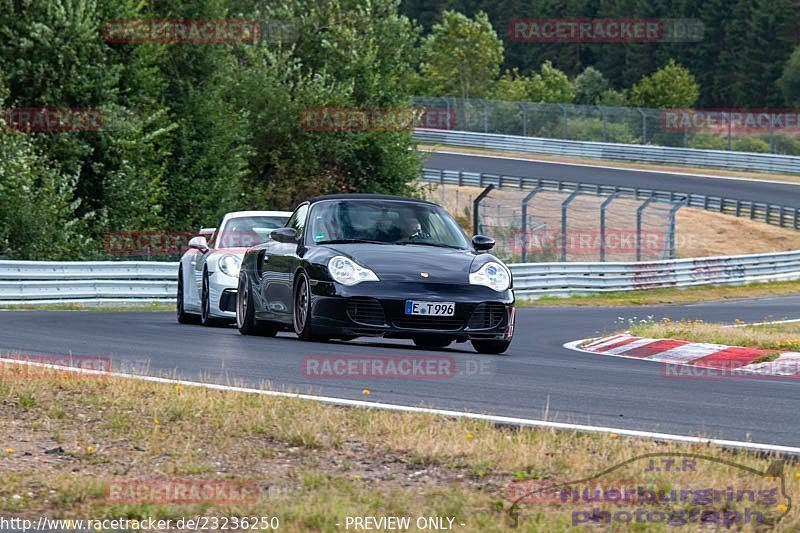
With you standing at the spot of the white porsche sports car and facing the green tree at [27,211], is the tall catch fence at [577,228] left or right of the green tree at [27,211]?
right

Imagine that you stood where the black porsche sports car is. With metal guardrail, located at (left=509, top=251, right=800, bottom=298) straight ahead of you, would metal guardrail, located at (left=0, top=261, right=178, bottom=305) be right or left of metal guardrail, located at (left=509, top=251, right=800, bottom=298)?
left

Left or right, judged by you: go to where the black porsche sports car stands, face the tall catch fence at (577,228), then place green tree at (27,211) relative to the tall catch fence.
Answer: left

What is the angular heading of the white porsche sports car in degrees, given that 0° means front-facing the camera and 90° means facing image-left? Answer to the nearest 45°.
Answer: approximately 0°

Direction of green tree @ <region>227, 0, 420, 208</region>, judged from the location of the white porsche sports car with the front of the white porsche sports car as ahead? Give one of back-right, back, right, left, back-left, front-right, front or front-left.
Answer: back

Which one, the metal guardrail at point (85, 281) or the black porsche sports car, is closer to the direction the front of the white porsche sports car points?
the black porsche sports car

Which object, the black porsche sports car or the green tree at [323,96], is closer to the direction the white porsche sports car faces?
the black porsche sports car

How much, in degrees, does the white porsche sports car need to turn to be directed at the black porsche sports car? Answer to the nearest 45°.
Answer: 0° — it already faces it

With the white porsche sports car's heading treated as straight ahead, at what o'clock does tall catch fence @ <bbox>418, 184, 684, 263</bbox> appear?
The tall catch fence is roughly at 7 o'clock from the white porsche sports car.
